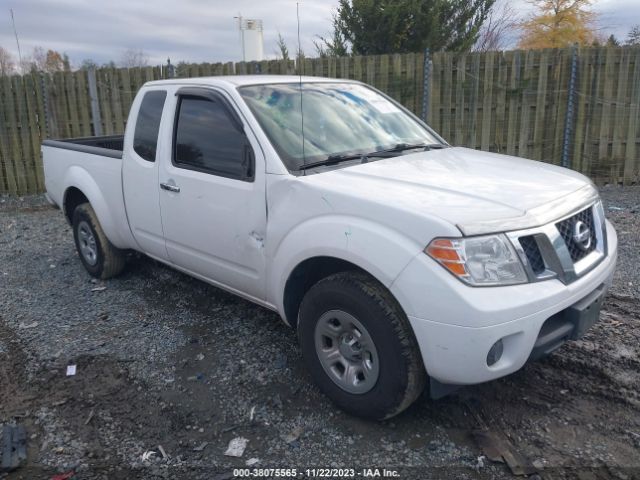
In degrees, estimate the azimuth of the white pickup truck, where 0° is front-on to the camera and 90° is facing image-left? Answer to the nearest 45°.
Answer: approximately 315°

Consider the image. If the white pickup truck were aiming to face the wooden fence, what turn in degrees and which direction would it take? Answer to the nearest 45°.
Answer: approximately 135° to its left
